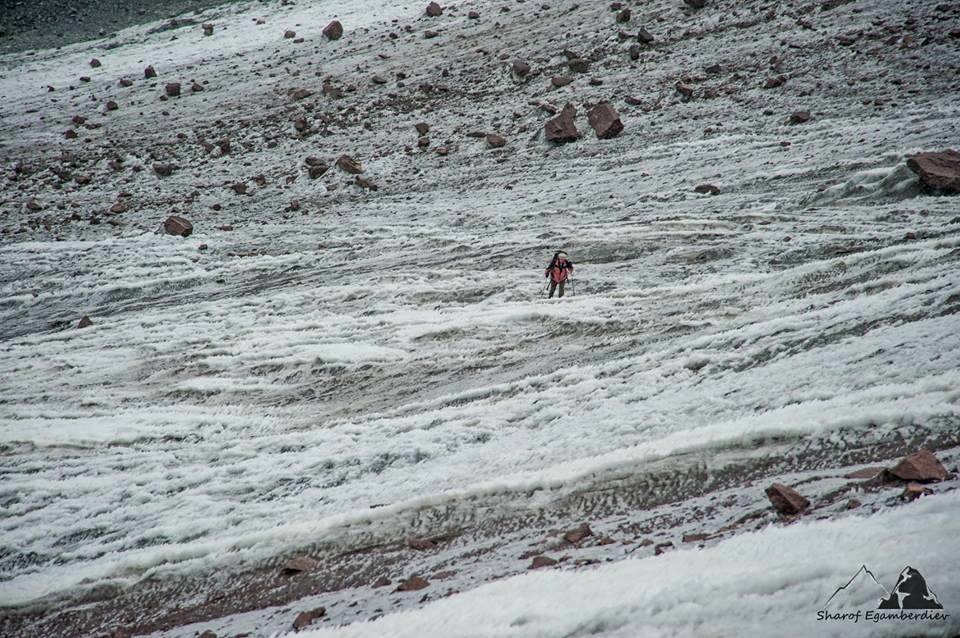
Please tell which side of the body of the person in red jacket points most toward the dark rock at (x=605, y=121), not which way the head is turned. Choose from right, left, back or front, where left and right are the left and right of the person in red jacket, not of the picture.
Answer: back

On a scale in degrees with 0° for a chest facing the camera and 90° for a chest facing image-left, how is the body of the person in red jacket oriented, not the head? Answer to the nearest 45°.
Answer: approximately 0°

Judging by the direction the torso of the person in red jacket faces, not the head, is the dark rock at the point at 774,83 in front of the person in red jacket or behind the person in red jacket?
behind

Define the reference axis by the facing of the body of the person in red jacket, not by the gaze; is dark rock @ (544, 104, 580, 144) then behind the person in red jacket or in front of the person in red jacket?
behind

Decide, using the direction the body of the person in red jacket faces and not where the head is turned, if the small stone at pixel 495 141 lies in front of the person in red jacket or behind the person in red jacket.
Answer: behind

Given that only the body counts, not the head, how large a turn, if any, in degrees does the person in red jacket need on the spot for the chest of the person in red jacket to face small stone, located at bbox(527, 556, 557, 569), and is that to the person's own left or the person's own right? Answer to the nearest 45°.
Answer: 0° — they already face it
